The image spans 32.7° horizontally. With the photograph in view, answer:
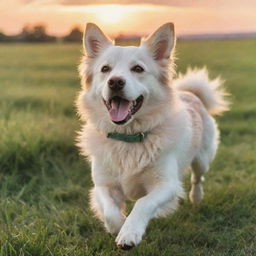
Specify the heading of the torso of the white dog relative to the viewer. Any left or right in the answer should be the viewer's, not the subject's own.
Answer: facing the viewer and to the left of the viewer
